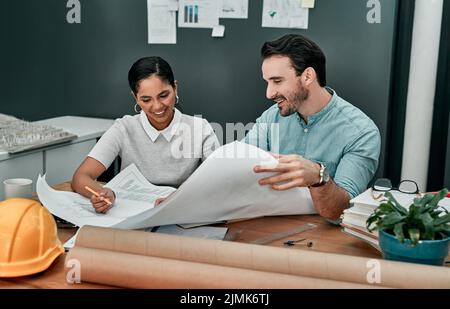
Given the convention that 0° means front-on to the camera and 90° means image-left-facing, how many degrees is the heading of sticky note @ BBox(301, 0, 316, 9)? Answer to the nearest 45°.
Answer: approximately 0°

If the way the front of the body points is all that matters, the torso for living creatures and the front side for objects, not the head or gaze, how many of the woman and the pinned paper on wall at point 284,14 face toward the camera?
2

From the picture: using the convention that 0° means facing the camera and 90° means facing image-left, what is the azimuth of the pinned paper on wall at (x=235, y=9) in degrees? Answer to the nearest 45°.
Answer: approximately 0°

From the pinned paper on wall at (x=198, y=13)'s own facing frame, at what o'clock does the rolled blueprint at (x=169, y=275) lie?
The rolled blueprint is roughly at 12 o'clock from the pinned paper on wall.

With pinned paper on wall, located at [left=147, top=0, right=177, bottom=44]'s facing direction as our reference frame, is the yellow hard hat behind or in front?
in front

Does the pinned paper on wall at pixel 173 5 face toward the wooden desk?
yes

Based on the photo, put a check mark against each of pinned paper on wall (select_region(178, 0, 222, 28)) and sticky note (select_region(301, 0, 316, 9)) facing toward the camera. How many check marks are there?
2

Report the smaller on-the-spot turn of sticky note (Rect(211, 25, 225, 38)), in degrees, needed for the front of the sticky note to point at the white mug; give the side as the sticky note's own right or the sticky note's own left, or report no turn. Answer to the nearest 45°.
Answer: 0° — it already faces it
